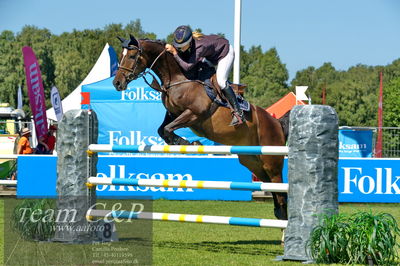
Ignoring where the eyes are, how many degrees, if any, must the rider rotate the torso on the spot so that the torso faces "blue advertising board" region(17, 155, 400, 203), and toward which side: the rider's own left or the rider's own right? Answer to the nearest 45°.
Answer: approximately 135° to the rider's own right

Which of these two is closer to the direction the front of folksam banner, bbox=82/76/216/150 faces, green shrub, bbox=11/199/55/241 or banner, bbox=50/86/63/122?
the green shrub

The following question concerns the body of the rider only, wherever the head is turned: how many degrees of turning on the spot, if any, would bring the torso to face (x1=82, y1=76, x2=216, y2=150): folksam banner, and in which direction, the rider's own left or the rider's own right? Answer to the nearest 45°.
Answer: approximately 135° to the rider's own right

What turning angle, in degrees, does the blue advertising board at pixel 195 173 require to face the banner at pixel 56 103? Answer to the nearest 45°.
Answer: approximately 135° to its right

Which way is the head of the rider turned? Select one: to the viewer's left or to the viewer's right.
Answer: to the viewer's left

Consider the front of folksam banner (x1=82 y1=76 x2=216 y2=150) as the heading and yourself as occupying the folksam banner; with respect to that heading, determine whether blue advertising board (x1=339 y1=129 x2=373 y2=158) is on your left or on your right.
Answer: on your left

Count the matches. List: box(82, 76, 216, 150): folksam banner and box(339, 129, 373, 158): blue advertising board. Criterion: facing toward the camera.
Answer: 2

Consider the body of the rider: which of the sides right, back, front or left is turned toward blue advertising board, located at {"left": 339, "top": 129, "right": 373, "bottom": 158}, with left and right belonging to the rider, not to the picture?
back

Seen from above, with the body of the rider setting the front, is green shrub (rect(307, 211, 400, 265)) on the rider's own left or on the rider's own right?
on the rider's own left

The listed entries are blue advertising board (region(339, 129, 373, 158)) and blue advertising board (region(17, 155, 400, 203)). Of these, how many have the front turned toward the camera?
2

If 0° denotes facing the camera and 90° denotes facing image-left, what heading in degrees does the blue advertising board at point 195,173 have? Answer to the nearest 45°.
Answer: approximately 0°

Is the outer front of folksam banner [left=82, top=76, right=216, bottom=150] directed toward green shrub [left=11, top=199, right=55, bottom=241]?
yes

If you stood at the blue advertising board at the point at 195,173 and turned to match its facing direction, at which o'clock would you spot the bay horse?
The bay horse is roughly at 12 o'clock from the blue advertising board.
